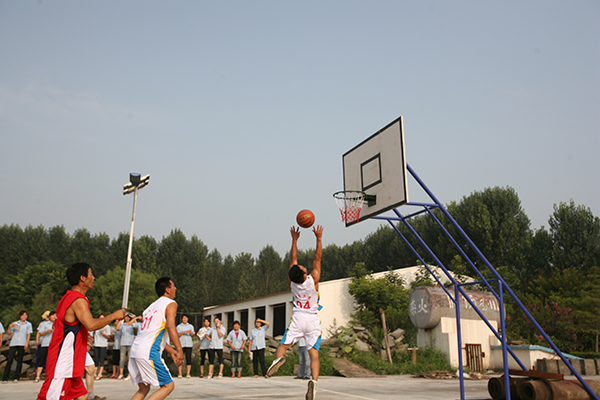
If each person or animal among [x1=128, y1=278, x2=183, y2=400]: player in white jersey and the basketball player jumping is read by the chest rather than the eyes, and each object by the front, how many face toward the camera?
0

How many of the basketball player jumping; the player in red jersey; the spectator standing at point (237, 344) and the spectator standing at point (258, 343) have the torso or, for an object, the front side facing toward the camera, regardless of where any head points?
2

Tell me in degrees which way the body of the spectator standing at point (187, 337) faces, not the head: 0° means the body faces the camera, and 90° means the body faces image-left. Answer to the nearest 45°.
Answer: approximately 0°

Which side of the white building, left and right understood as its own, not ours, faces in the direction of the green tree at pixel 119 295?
right

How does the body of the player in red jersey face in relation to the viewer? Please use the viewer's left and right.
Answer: facing to the right of the viewer

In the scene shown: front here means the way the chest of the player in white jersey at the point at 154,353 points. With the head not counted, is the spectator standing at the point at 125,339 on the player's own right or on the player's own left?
on the player's own left

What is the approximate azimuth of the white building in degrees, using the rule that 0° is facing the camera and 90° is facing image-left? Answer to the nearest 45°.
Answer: approximately 45°

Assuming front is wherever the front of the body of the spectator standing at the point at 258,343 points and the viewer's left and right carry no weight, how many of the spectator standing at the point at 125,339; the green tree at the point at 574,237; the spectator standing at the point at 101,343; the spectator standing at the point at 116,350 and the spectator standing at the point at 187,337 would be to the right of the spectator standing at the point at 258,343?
4

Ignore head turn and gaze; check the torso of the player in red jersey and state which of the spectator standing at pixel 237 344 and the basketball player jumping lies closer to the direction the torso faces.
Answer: the basketball player jumping

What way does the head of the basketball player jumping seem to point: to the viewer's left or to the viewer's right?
to the viewer's right

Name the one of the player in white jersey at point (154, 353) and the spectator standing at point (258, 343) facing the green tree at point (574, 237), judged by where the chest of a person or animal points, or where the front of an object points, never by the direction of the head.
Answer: the player in white jersey

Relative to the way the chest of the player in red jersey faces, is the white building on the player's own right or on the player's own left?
on the player's own left

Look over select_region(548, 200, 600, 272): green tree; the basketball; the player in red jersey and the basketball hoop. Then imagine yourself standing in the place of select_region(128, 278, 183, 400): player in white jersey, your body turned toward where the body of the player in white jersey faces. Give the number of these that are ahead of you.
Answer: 3

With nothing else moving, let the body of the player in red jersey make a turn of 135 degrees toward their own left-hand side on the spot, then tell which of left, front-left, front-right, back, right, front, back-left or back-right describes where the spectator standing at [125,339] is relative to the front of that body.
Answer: front-right

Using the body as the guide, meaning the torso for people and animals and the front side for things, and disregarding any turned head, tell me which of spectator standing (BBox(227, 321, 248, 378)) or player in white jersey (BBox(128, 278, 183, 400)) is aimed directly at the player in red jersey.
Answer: the spectator standing

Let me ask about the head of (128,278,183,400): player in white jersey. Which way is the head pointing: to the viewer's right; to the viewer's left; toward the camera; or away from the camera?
to the viewer's right

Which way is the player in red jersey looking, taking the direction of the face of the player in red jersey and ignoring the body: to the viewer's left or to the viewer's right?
to the viewer's right
